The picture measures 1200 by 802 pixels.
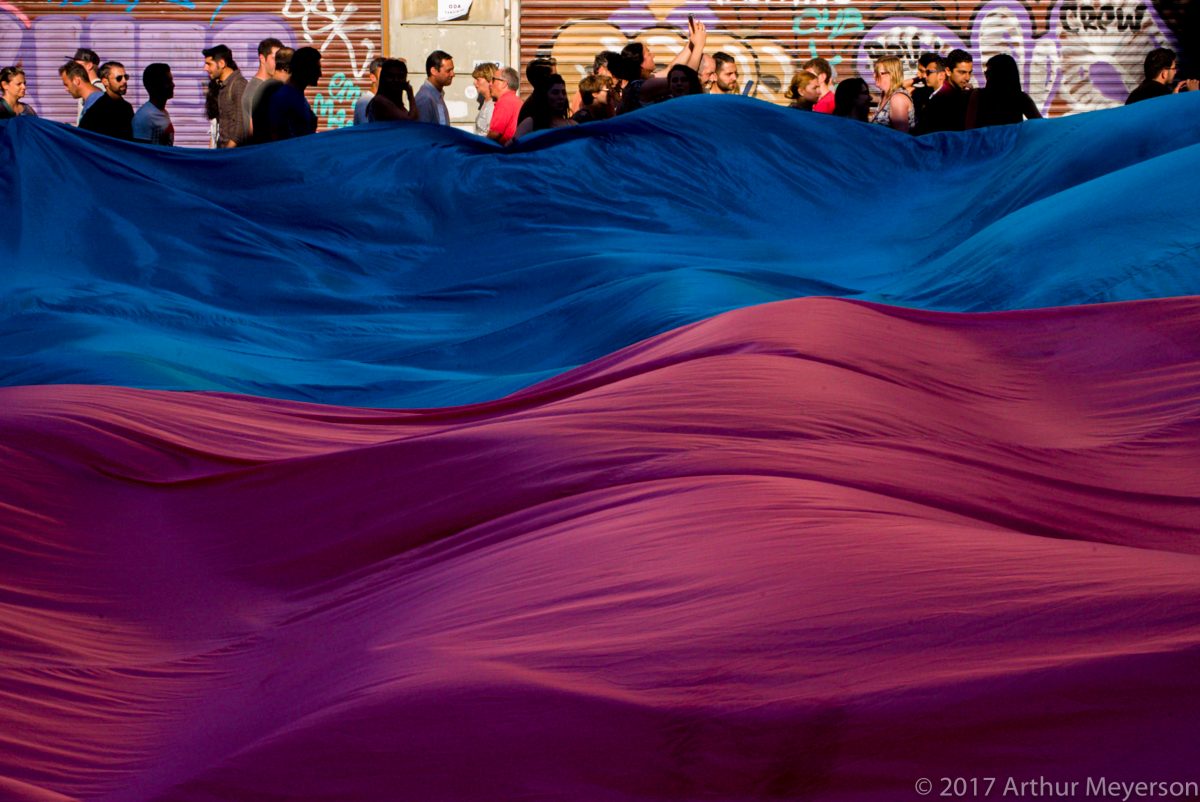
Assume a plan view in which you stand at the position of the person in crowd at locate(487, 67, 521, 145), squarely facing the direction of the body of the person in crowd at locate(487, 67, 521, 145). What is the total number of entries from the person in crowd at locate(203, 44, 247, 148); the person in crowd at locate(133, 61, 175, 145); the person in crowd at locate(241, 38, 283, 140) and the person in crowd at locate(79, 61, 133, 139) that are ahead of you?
4

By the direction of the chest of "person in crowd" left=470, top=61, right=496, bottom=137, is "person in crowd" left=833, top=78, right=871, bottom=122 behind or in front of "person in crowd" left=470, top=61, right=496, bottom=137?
behind

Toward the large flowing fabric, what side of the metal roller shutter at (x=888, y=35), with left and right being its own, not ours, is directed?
front

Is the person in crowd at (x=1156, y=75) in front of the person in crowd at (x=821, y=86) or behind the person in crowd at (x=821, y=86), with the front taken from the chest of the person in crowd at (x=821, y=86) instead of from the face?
behind
